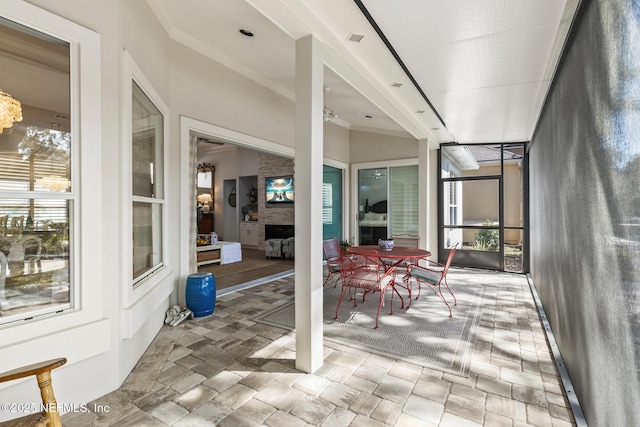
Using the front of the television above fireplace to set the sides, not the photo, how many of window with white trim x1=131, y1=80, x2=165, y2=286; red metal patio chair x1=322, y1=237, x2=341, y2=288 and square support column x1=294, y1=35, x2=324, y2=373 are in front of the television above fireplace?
3

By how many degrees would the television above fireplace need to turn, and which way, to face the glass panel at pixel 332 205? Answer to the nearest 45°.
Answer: approximately 45° to its left

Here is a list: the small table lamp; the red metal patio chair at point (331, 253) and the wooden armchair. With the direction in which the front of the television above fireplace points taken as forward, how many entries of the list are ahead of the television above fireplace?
2

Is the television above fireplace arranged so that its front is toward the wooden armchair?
yes

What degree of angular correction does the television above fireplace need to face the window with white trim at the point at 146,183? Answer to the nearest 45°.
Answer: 0° — it already faces it

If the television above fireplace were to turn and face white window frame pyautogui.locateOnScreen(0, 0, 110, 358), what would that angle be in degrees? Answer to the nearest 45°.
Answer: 0° — it already faces it

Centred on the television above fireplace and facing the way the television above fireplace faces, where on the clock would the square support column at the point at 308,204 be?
The square support column is roughly at 12 o'clock from the television above fireplace.

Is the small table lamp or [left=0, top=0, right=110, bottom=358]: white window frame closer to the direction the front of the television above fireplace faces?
the white window frame

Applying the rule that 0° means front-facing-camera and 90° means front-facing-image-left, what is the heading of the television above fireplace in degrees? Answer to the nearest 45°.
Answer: approximately 0°

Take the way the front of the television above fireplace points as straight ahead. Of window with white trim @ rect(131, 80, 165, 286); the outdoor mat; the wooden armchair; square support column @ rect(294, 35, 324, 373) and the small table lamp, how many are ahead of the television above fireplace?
4

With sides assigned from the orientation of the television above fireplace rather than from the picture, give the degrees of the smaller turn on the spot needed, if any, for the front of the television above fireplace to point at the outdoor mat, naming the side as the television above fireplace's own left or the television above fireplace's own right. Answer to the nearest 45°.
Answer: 0° — it already faces it

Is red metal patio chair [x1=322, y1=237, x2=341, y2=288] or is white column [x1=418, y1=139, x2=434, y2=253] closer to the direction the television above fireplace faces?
the red metal patio chair

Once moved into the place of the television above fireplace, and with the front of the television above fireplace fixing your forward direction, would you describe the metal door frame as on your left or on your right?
on your left
